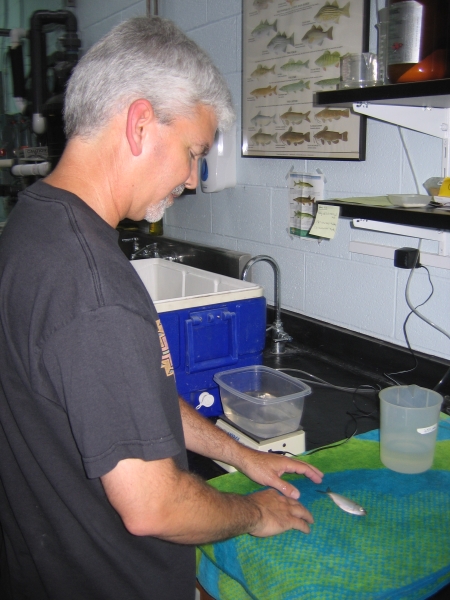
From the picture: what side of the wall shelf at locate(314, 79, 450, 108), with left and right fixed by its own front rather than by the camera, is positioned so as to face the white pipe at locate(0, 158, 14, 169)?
right

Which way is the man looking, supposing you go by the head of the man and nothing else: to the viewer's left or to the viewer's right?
to the viewer's right

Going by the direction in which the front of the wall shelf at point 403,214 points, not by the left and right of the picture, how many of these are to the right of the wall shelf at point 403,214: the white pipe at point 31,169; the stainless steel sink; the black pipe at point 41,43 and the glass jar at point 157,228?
4

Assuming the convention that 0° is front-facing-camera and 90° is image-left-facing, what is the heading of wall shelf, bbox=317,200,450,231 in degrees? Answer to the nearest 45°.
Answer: approximately 45°

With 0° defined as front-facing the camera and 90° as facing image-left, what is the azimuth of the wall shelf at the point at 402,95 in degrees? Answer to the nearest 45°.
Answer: approximately 45°

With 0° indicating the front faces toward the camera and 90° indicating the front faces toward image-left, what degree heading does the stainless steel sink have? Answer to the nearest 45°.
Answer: approximately 45°

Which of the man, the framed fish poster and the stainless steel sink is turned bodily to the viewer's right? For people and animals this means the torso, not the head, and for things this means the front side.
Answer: the man

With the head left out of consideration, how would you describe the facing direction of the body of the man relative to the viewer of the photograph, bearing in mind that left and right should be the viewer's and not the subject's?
facing to the right of the viewer
